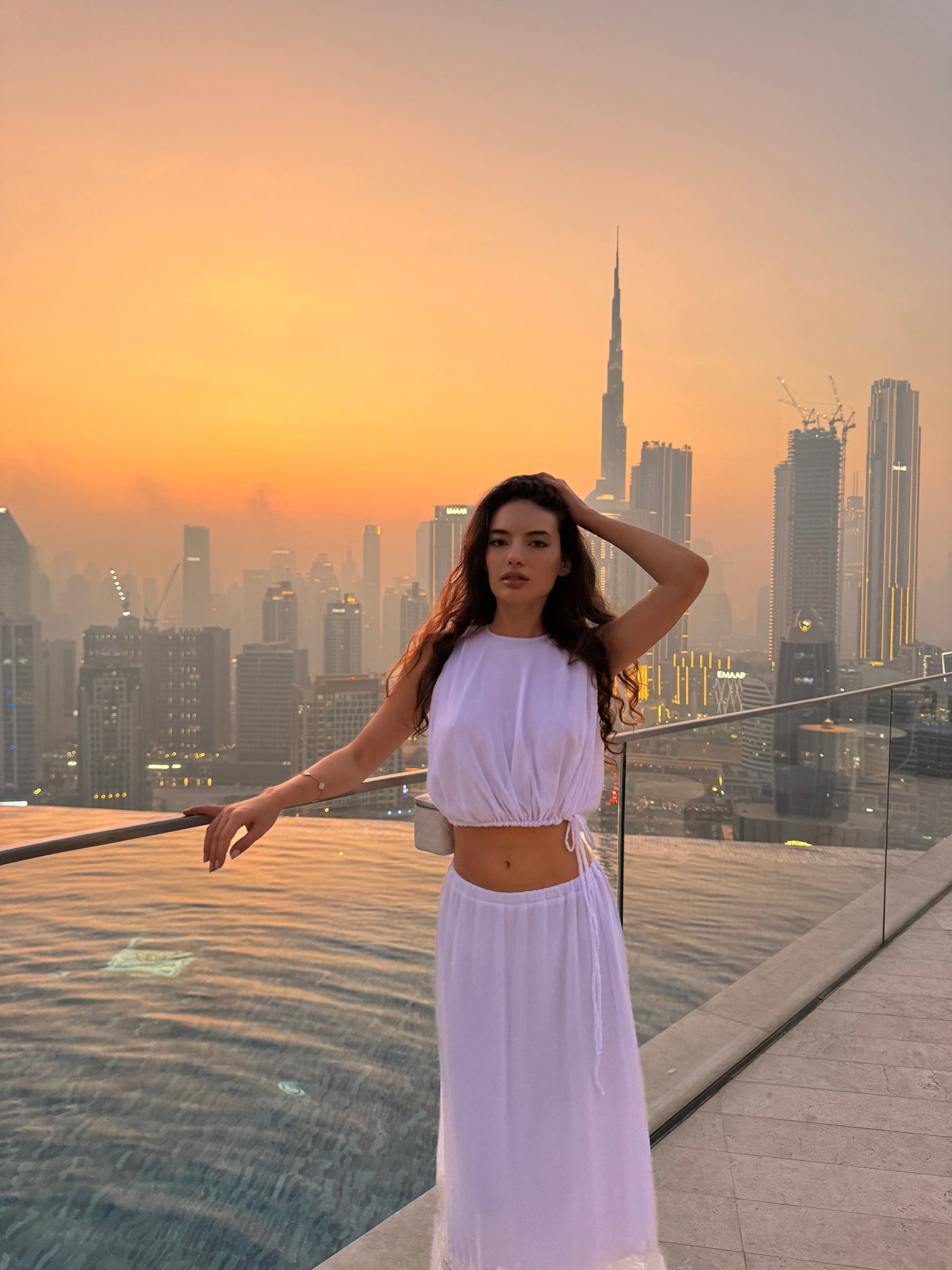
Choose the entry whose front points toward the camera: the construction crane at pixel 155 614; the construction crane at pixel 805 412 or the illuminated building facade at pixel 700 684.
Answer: the illuminated building facade

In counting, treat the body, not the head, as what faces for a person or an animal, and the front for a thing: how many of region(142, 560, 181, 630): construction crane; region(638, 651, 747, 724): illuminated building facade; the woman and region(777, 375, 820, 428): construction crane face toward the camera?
2

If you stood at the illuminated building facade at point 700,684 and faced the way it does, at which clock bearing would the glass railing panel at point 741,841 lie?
The glass railing panel is roughly at 12 o'clock from the illuminated building facade.

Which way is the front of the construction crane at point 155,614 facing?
to the viewer's right

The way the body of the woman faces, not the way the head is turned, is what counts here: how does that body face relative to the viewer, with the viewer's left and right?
facing the viewer

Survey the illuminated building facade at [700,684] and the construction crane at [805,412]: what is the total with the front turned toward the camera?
1

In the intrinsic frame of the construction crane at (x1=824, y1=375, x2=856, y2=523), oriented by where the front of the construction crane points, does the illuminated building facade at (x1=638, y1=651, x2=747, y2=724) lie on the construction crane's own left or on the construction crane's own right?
on the construction crane's own left

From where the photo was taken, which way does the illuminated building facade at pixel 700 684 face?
toward the camera

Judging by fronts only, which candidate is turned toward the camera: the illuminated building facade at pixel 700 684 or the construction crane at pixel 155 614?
the illuminated building facade

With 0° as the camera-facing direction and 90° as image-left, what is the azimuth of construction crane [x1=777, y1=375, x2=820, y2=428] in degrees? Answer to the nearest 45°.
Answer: approximately 90°

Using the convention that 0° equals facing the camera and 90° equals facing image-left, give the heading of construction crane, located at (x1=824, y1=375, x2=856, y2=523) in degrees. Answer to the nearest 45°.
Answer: approximately 90°
